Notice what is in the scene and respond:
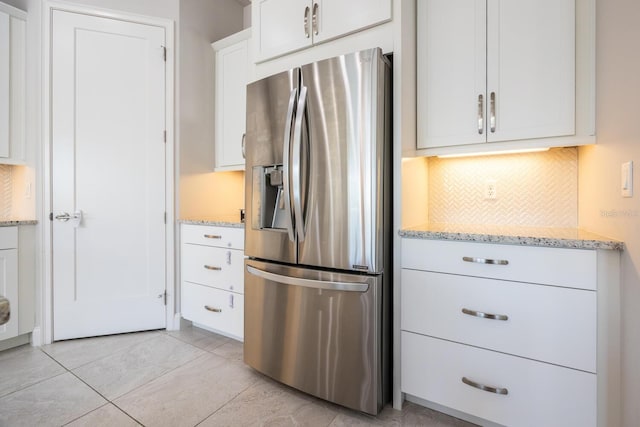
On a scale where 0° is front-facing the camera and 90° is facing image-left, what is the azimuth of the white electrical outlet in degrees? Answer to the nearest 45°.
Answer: approximately 0°

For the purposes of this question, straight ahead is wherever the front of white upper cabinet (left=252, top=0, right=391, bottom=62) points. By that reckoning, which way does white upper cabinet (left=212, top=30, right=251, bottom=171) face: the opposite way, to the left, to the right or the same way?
the same way

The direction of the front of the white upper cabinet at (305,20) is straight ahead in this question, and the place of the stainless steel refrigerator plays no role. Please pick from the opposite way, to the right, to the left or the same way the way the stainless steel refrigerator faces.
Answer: the same way

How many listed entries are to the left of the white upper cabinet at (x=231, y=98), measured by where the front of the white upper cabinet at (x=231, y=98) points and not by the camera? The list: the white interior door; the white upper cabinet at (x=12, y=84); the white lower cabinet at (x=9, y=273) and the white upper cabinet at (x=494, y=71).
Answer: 1

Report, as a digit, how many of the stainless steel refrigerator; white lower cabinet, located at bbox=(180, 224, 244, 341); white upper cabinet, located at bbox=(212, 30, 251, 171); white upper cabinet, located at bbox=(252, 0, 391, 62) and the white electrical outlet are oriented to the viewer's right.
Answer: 0

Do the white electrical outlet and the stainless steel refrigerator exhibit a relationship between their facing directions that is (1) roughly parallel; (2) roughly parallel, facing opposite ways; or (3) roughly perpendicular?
roughly parallel

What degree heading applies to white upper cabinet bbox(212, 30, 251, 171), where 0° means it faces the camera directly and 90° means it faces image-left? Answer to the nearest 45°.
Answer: approximately 45°

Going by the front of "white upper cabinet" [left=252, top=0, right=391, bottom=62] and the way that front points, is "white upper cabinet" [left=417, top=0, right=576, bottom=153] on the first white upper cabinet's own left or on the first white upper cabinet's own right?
on the first white upper cabinet's own left

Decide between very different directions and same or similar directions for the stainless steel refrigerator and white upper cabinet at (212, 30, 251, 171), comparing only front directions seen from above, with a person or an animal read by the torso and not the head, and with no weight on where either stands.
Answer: same or similar directions

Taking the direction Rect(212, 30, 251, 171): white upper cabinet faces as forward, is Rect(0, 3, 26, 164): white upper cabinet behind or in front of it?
in front

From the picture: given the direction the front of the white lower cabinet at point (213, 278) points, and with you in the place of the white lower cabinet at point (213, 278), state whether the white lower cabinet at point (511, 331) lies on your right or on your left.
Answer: on your left

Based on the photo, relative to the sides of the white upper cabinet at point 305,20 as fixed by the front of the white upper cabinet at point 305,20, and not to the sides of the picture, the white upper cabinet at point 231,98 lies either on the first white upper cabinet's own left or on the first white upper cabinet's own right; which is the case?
on the first white upper cabinet's own right
